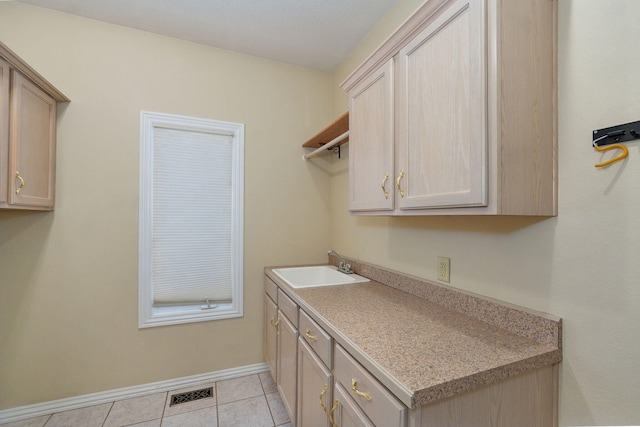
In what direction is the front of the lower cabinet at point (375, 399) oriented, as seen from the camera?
facing the viewer and to the left of the viewer

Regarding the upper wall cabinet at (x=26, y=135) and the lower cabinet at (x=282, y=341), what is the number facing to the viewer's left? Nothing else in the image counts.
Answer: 1

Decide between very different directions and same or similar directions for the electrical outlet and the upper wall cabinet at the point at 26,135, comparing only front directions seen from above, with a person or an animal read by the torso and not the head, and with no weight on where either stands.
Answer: very different directions

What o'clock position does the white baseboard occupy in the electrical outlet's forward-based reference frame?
The white baseboard is roughly at 1 o'clock from the electrical outlet.

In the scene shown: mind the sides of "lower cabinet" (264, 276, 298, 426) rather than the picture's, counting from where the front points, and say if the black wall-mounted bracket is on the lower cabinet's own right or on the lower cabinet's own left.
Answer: on the lower cabinet's own left

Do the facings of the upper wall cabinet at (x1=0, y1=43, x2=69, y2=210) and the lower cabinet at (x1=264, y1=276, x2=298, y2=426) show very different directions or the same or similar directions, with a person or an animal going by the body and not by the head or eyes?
very different directions

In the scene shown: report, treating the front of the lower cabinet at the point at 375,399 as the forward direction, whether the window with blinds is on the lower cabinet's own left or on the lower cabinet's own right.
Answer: on the lower cabinet's own right

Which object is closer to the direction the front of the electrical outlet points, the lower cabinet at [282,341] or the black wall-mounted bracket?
the lower cabinet

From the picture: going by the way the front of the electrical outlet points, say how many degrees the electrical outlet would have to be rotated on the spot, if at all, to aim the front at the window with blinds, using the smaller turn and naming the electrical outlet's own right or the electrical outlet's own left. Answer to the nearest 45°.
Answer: approximately 45° to the electrical outlet's own right

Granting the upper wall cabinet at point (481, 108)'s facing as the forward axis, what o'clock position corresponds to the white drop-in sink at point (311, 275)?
The white drop-in sink is roughly at 3 o'clock from the upper wall cabinet.

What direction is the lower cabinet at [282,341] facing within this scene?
to the viewer's left

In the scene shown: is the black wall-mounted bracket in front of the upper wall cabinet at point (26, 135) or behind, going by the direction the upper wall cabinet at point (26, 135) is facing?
in front

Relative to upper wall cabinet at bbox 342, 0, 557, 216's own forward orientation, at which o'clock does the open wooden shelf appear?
The open wooden shelf is roughly at 3 o'clock from the upper wall cabinet.

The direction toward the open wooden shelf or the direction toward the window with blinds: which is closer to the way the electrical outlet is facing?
the window with blinds

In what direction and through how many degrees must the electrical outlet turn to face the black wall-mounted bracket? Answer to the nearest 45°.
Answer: approximately 90° to its left
